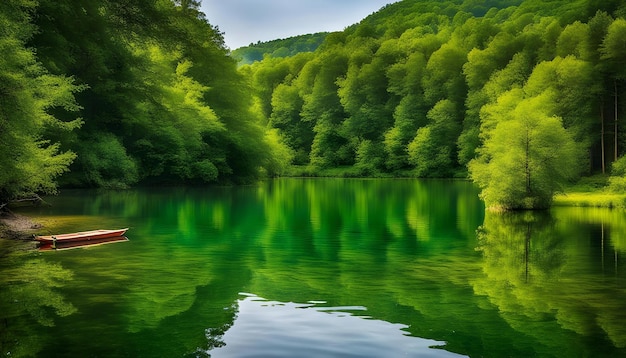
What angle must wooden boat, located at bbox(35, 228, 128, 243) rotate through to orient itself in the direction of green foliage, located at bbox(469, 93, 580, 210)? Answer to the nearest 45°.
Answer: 0° — it already faces it

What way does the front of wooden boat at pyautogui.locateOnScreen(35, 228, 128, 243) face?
to the viewer's right
